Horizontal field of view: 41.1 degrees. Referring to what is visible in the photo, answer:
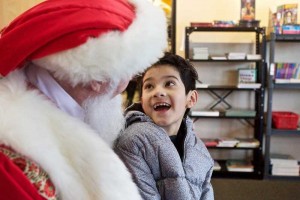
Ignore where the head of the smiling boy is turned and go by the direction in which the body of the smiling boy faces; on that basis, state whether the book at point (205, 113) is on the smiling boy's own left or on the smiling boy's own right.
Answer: on the smiling boy's own left

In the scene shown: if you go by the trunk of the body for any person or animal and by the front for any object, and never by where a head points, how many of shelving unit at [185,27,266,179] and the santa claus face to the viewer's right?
1

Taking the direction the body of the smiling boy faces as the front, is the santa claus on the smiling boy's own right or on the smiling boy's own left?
on the smiling boy's own right

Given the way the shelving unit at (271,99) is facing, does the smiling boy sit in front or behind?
in front

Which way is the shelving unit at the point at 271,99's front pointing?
toward the camera

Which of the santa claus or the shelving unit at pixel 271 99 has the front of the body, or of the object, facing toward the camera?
the shelving unit

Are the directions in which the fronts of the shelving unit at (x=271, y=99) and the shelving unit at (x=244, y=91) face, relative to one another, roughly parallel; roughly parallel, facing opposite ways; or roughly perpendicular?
roughly parallel

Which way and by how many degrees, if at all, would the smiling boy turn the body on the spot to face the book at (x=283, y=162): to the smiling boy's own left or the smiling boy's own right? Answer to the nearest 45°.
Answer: approximately 90° to the smiling boy's own left

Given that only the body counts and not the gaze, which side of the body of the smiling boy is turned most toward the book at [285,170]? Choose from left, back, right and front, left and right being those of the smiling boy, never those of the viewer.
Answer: left

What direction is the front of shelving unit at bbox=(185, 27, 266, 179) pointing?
toward the camera

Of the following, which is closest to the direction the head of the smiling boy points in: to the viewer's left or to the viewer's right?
to the viewer's left

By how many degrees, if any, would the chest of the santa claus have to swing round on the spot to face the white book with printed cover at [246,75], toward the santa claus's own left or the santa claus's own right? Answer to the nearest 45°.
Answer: approximately 45° to the santa claus's own left

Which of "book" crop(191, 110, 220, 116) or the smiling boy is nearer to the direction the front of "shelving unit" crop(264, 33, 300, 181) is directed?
the smiling boy

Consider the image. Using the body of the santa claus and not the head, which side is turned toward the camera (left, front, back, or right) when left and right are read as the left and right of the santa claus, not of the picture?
right
